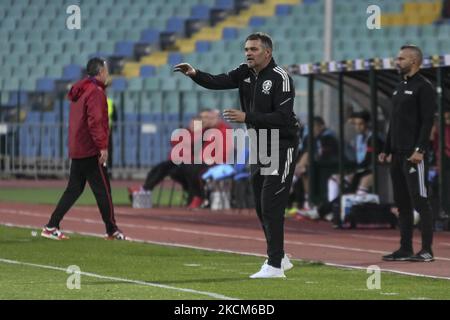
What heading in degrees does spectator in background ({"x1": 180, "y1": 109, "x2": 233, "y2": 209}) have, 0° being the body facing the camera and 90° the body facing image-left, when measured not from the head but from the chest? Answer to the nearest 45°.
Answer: approximately 45°

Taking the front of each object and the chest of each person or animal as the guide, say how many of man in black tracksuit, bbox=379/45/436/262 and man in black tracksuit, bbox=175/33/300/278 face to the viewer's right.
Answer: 0

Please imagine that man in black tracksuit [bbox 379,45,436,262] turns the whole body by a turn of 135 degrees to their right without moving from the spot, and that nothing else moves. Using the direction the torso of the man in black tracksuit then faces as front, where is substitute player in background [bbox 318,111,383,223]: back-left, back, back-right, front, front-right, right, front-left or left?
front

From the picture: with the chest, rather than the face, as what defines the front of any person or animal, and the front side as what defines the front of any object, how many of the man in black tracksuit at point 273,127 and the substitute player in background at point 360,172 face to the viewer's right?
0

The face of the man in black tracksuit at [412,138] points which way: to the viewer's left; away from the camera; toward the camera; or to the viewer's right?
to the viewer's left

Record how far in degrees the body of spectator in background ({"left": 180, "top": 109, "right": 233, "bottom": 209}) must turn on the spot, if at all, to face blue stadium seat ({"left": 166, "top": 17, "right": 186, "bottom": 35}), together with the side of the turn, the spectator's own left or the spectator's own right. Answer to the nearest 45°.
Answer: approximately 135° to the spectator's own right

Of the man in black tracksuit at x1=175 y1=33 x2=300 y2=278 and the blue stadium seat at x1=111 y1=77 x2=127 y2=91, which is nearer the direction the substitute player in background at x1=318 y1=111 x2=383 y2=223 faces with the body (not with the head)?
the man in black tracksuit

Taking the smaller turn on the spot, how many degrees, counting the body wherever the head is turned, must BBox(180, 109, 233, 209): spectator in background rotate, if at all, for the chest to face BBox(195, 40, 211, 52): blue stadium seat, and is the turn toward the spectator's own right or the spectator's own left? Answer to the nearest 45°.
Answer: approximately 135° to the spectator's own right

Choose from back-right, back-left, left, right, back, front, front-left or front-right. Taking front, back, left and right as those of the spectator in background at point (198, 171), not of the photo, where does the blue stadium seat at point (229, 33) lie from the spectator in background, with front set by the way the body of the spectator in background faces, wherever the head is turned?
back-right

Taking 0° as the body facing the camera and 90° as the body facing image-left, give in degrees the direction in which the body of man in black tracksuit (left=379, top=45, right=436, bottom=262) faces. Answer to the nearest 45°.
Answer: approximately 45°
